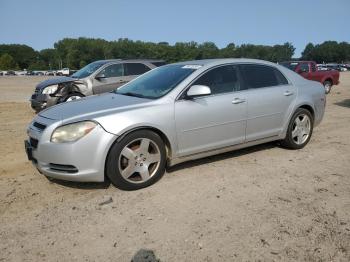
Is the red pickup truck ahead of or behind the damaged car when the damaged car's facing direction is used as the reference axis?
behind

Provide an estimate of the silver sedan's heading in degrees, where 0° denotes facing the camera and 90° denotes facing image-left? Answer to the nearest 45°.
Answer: approximately 45°

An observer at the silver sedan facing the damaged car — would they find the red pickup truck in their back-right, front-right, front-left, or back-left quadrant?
front-right

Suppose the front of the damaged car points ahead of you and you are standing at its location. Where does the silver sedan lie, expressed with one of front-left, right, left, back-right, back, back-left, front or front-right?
front-left

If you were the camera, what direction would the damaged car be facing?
facing the viewer and to the left of the viewer

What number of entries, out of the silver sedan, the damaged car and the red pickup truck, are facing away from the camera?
0

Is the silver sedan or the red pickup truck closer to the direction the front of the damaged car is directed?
the silver sedan

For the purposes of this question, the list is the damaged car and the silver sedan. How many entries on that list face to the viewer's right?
0
